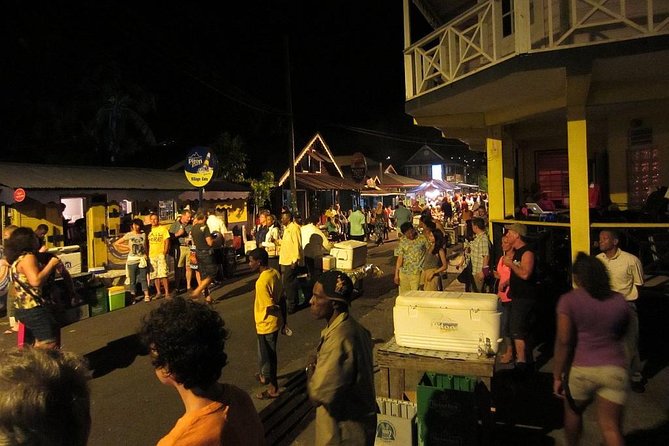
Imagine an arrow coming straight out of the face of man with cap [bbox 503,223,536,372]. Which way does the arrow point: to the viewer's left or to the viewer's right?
to the viewer's left

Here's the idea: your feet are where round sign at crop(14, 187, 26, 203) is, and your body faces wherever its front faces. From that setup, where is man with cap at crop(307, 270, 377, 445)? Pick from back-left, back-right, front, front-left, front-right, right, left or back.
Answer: front

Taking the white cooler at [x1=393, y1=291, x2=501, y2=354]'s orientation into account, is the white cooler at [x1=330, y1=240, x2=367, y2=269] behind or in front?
behind

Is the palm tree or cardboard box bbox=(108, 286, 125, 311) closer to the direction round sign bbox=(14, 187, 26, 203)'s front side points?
the cardboard box

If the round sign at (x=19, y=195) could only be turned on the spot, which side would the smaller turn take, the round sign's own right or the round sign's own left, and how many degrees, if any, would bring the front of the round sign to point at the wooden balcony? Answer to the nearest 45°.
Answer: approximately 45° to the round sign's own left

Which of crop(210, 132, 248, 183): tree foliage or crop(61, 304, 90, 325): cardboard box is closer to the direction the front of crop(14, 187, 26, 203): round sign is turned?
the cardboard box

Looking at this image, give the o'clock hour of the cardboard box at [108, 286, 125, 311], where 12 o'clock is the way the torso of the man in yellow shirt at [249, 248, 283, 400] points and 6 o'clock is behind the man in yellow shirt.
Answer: The cardboard box is roughly at 2 o'clock from the man in yellow shirt.

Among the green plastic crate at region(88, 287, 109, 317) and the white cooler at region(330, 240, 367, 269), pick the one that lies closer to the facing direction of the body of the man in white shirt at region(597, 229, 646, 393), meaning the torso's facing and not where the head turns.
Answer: the green plastic crate

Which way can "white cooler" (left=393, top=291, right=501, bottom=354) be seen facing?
toward the camera

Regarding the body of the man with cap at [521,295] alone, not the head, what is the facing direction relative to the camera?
to the viewer's left

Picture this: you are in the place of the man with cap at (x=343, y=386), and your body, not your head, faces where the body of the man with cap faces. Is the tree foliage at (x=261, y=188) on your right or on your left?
on your right

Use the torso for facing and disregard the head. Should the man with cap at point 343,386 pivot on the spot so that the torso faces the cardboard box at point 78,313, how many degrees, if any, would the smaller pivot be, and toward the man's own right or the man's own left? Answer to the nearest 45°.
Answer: approximately 45° to the man's own right
